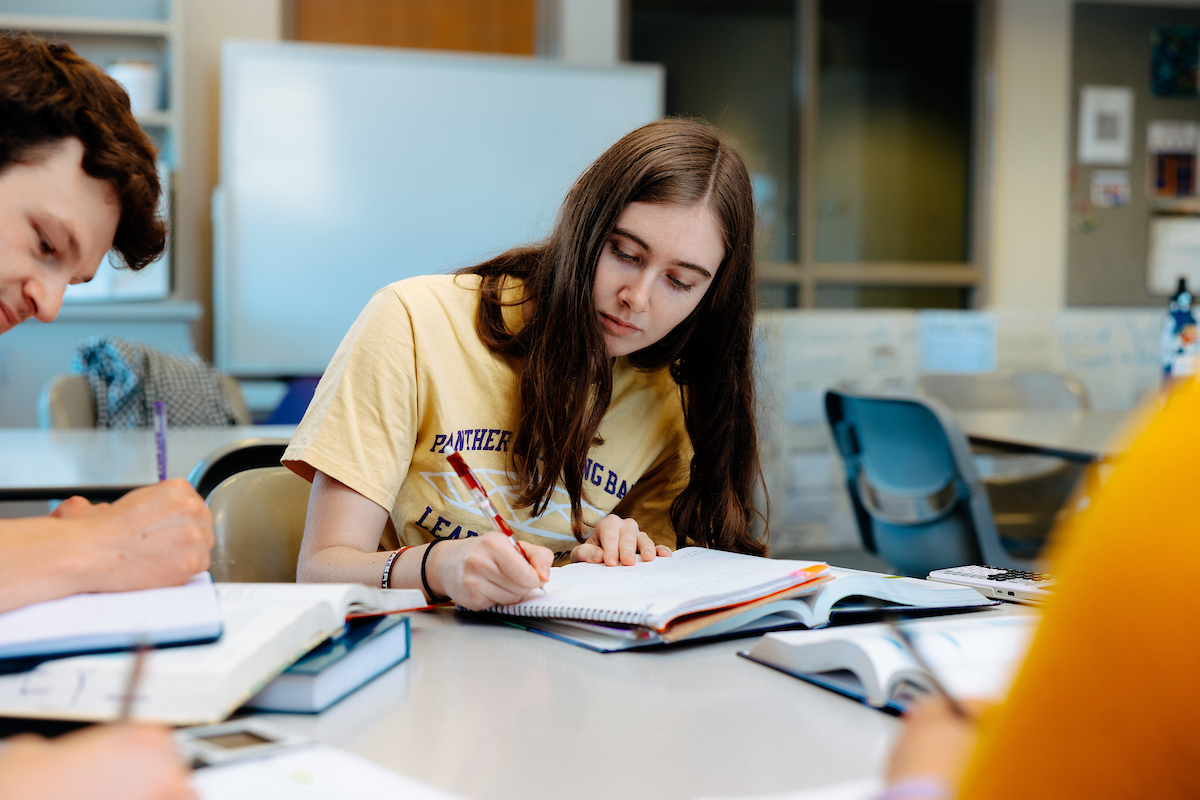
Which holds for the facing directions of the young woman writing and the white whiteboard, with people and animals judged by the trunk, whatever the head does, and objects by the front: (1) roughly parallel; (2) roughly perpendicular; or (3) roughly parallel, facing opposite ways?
roughly parallel

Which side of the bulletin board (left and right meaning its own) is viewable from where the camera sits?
front

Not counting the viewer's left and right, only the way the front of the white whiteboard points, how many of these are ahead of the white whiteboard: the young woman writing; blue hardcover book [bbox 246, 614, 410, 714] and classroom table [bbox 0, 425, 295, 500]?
3

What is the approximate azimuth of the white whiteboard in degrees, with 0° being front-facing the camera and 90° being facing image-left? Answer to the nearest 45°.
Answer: approximately 0°

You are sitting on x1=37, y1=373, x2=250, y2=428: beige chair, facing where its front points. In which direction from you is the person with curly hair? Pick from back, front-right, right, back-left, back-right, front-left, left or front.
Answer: front

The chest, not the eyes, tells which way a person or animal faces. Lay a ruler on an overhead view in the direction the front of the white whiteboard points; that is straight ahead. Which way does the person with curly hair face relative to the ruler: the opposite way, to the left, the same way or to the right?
to the left

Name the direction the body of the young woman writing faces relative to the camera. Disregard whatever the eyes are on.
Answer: toward the camera

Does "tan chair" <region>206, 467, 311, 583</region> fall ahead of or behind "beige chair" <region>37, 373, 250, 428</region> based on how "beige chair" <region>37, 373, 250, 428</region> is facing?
ahead

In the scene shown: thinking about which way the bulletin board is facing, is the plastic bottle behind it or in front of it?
in front

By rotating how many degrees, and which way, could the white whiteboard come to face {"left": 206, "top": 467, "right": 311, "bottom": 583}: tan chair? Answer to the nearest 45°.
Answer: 0° — it already faces it

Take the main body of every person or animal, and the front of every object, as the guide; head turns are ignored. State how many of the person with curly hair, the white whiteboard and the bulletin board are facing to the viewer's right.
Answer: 1

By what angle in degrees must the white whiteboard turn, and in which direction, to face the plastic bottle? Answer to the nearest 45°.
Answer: approximately 45° to its left

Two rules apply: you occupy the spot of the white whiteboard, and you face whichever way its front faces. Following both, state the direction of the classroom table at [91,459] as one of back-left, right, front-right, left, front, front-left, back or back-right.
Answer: front

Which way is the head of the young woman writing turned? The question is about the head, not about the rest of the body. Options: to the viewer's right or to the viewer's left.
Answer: to the viewer's left

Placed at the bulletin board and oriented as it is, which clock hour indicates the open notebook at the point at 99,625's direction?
The open notebook is roughly at 12 o'clock from the bulletin board.

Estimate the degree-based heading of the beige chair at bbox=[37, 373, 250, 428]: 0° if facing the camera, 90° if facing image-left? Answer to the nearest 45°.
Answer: approximately 0°

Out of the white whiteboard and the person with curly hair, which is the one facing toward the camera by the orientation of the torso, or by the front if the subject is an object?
the white whiteboard

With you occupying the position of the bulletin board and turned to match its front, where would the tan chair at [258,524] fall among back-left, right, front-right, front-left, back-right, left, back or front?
front

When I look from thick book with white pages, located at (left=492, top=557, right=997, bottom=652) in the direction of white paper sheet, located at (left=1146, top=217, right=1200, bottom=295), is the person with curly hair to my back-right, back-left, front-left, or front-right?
back-left
